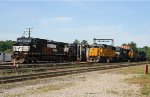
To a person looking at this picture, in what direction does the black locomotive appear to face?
facing the viewer and to the left of the viewer
